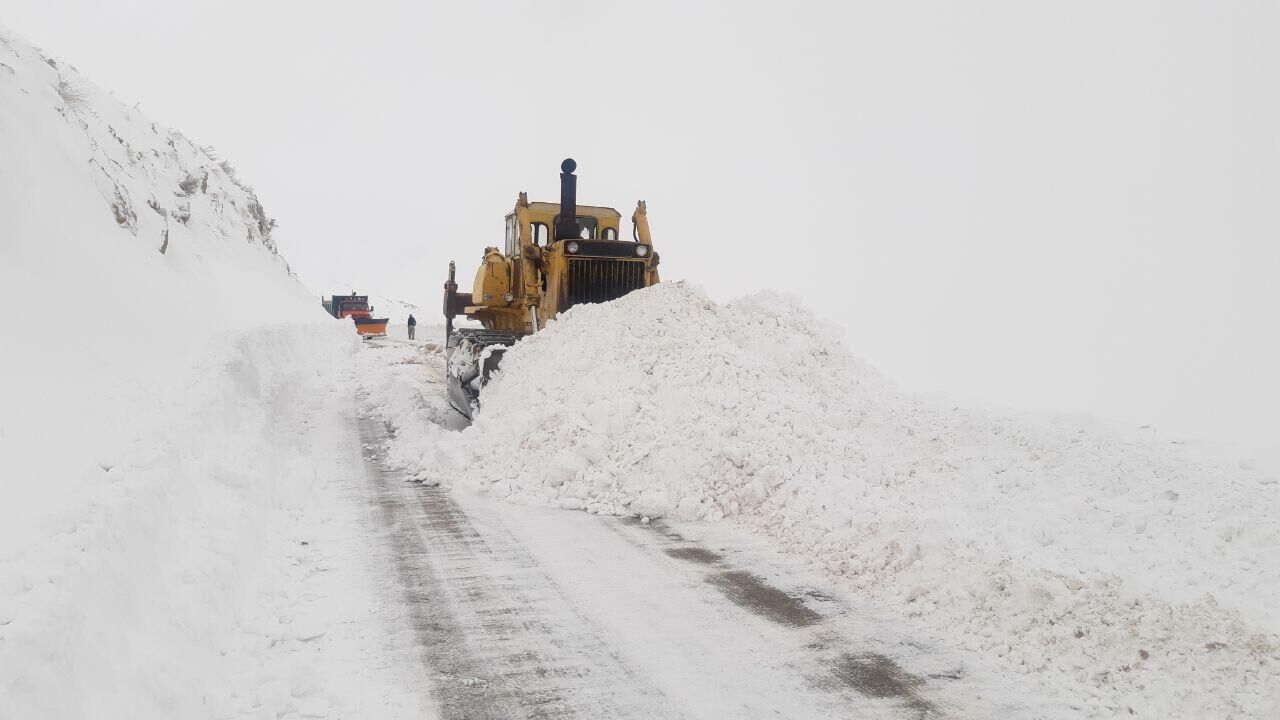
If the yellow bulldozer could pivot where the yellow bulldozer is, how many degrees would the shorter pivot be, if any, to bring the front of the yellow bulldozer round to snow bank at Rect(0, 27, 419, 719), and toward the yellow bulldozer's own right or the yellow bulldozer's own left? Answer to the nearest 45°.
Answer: approximately 90° to the yellow bulldozer's own right

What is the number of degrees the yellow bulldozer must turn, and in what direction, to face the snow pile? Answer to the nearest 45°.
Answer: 0° — it already faces it

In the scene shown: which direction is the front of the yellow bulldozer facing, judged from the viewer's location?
facing the viewer and to the right of the viewer

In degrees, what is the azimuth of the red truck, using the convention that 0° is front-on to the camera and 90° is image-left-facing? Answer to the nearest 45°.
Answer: approximately 315°

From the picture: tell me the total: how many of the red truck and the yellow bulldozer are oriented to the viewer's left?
0

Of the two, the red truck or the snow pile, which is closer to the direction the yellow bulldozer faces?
the snow pile

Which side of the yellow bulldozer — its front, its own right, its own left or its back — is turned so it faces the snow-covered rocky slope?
right

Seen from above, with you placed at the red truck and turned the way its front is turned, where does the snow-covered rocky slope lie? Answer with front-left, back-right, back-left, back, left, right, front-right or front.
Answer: front-right

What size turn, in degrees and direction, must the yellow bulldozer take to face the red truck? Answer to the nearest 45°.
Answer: approximately 135° to its left
